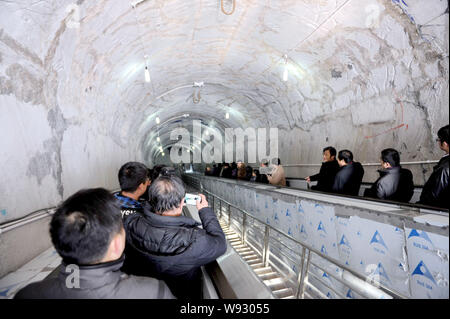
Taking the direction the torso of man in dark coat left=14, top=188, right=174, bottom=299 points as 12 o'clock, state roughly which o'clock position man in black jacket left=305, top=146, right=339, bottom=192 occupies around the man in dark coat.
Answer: The man in black jacket is roughly at 2 o'clock from the man in dark coat.

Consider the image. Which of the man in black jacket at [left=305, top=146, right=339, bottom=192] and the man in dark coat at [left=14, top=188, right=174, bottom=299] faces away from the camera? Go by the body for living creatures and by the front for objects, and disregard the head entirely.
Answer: the man in dark coat

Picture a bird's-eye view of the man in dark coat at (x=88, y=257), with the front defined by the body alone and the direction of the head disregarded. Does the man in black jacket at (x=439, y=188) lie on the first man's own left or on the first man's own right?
on the first man's own right

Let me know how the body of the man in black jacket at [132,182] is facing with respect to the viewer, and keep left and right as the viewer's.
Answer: facing away from the viewer and to the right of the viewer

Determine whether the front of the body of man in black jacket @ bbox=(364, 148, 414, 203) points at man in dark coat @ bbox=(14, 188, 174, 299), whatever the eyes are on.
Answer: no

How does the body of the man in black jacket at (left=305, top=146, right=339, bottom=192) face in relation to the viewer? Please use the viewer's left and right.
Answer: facing the viewer and to the left of the viewer

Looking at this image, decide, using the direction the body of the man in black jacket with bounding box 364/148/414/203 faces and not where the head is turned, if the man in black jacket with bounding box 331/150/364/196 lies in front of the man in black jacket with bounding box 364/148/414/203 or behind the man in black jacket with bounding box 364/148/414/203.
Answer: in front

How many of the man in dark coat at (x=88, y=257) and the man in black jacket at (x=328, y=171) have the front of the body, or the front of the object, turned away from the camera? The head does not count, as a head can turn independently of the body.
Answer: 1

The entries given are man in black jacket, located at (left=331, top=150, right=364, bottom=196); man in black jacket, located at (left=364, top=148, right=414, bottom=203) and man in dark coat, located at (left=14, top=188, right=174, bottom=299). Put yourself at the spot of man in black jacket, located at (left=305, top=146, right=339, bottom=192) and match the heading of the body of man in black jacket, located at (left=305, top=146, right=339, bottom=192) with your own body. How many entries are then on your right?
0

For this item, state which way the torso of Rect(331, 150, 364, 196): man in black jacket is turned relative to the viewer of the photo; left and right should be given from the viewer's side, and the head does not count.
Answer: facing away from the viewer and to the left of the viewer

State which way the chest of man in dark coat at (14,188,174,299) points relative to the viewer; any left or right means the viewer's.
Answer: facing away from the viewer

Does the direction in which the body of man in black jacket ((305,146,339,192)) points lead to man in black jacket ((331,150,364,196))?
no

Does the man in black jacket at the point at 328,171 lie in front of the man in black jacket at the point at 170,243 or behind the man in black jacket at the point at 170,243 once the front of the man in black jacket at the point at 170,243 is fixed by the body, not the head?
in front
